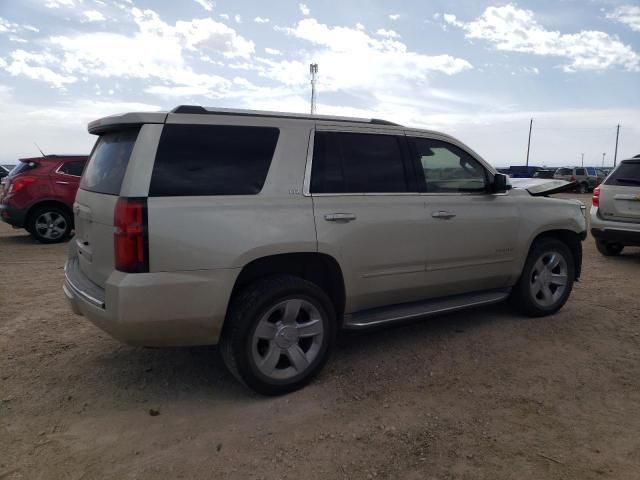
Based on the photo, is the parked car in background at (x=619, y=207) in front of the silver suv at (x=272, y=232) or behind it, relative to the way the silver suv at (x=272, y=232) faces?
in front

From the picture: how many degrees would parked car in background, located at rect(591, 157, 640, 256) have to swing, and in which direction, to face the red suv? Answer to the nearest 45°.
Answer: approximately 90° to its left

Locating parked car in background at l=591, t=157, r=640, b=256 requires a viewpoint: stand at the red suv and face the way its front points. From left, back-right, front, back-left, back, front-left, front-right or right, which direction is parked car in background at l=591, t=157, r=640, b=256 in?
right

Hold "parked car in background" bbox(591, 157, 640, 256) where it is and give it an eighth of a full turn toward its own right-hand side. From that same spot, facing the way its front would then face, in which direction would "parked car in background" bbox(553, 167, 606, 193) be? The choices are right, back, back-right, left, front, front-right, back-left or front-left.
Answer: front-left

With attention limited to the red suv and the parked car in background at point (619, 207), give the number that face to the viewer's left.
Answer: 0

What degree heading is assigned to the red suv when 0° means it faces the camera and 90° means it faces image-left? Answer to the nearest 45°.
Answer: approximately 225°

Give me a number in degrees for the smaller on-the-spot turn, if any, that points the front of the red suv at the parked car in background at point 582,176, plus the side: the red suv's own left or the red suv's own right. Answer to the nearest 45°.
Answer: approximately 45° to the red suv's own right

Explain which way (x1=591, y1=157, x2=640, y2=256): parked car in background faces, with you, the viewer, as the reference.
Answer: facing away from the viewer

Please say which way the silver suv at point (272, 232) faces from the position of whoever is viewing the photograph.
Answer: facing away from the viewer and to the right of the viewer

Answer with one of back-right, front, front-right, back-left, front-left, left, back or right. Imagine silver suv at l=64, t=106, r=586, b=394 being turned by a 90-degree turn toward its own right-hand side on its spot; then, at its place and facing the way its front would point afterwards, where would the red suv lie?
back
